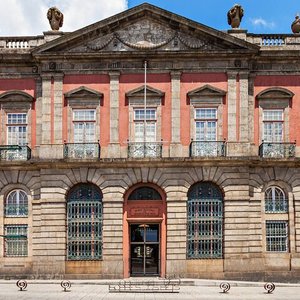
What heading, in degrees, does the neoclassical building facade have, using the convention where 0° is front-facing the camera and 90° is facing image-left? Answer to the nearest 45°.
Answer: approximately 0°
